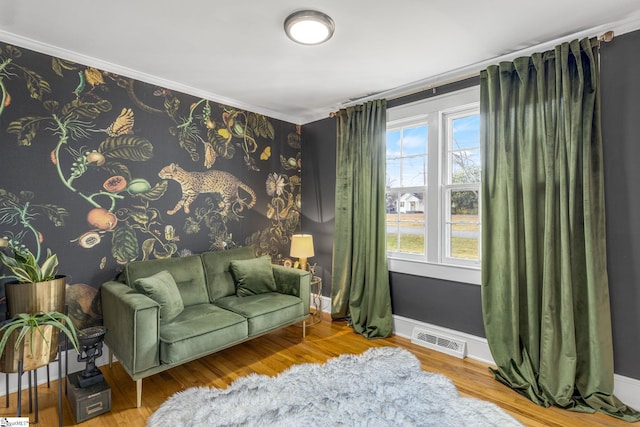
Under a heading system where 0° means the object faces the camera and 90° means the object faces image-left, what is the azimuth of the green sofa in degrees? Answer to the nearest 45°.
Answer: approximately 315°

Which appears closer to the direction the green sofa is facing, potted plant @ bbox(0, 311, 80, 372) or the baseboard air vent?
the baseboard air vent

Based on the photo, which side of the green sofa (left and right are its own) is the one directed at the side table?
left

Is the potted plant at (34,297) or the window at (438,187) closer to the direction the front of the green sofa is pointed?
the window

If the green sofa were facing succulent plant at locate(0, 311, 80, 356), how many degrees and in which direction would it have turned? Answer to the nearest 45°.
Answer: approximately 90° to its right

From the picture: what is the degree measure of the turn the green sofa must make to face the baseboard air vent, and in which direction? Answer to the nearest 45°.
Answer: approximately 45° to its left

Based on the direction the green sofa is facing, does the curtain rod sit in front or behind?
in front

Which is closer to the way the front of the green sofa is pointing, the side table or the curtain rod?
the curtain rod

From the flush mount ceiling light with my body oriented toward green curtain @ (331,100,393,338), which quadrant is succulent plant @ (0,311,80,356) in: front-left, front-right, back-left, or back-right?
back-left

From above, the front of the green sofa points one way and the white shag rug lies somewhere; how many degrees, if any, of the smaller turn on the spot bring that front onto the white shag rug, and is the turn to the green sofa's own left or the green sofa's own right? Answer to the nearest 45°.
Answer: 0° — it already faces it

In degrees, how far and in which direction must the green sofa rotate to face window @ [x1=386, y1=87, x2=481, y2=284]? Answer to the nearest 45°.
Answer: approximately 45° to its left
